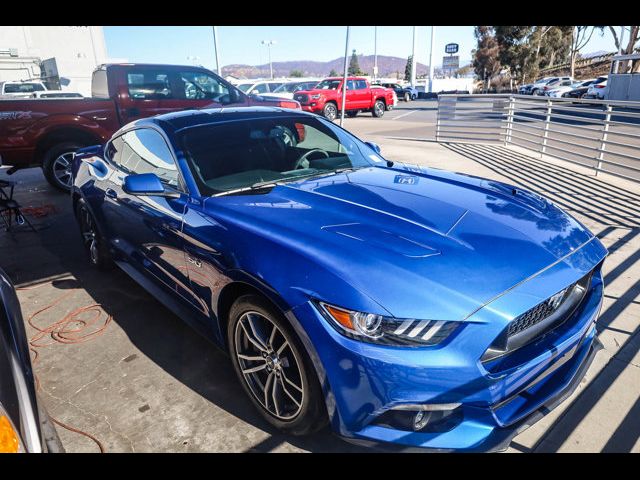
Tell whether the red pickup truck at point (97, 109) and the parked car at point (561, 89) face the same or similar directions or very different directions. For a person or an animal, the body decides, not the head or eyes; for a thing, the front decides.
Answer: very different directions

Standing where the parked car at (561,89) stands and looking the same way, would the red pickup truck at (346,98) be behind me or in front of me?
in front

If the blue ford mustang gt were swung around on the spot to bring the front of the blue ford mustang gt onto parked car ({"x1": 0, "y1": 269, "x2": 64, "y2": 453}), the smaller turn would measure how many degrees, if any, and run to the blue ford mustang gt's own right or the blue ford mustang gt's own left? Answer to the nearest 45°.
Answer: approximately 90° to the blue ford mustang gt's own right

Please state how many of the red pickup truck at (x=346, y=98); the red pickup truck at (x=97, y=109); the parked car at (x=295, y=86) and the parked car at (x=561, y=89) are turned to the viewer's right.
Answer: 1

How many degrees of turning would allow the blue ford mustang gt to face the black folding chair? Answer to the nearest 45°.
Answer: approximately 180°

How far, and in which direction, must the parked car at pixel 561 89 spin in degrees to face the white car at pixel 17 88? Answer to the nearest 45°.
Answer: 0° — it already faces it

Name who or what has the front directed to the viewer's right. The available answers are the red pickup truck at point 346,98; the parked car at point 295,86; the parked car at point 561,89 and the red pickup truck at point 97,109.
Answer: the red pickup truck at point 97,109

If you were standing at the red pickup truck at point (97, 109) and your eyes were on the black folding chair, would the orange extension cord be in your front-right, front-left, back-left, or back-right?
front-left

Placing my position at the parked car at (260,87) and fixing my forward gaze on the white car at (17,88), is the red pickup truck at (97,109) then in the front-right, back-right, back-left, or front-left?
front-left

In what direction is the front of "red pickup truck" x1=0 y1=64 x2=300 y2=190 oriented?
to the viewer's right

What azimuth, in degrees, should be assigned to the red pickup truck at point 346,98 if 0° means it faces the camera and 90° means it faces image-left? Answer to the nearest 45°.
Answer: approximately 45°

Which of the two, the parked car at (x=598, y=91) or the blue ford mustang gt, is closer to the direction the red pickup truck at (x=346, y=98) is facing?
the blue ford mustang gt

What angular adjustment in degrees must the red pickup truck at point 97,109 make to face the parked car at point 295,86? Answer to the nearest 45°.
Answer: approximately 45° to its left

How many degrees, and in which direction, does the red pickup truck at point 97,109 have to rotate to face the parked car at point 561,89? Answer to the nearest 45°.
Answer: approximately 45° to its left

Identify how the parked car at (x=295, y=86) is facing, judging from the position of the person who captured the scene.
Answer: facing the viewer and to the left of the viewer

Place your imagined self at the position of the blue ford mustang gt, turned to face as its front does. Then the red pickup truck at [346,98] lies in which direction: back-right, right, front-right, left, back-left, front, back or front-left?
back-left

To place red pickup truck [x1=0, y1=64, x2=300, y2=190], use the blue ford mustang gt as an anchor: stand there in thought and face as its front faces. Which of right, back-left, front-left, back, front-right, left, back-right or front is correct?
back

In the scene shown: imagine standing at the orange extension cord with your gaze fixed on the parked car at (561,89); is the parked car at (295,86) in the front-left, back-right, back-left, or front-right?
front-left
